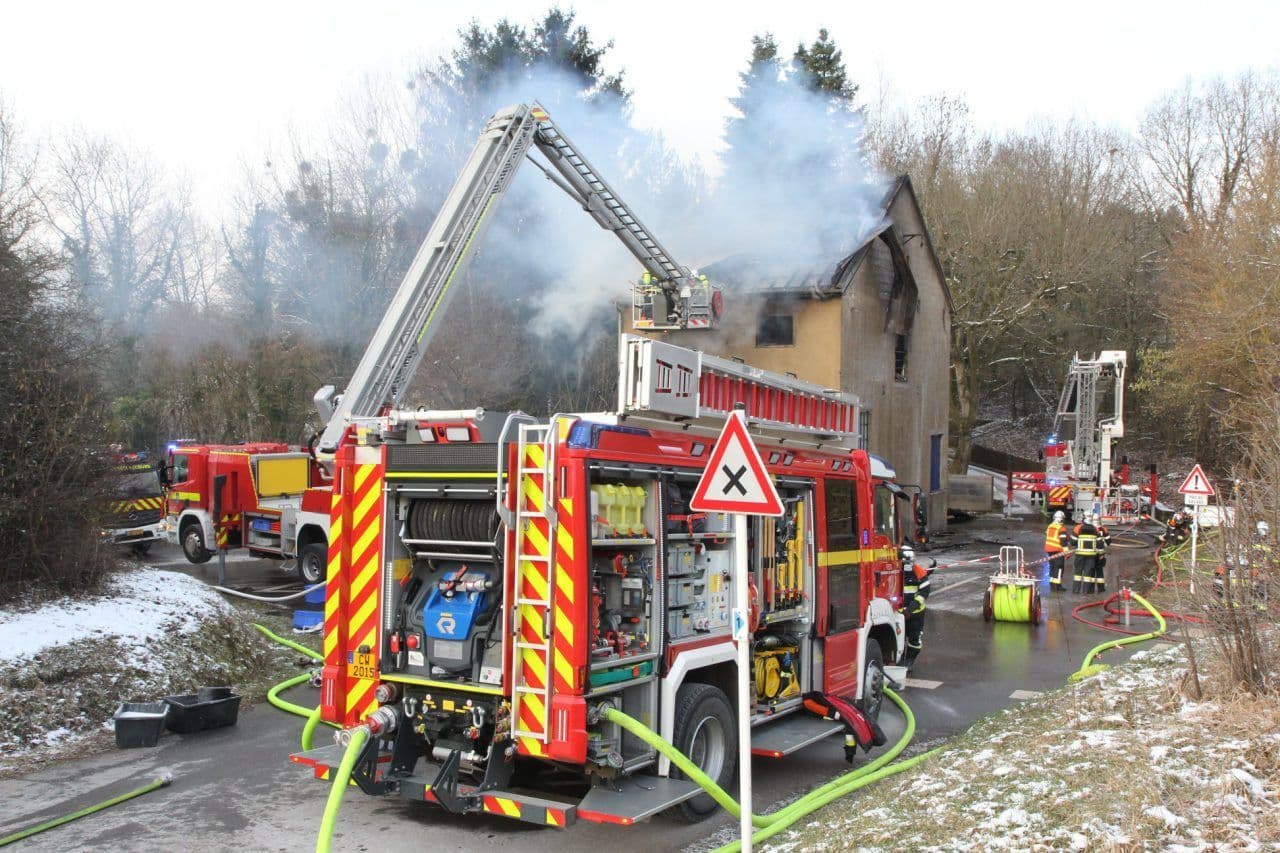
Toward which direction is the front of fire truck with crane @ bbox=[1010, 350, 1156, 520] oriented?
away from the camera

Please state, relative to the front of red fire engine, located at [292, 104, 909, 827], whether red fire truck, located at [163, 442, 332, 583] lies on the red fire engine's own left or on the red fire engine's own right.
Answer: on the red fire engine's own left

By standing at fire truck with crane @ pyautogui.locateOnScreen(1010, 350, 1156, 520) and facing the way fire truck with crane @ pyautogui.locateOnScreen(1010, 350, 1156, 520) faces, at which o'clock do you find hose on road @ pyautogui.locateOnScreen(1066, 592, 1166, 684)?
The hose on road is roughly at 6 o'clock from the fire truck with crane.

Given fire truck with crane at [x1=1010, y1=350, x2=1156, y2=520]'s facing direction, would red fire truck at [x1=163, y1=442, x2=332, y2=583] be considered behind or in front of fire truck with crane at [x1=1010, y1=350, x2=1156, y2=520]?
behind

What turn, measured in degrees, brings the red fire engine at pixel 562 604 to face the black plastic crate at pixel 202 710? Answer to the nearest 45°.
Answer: approximately 90° to its left

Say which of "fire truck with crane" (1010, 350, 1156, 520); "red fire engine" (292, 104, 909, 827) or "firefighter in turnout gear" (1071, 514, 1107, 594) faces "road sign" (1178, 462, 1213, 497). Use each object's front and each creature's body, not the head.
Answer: "red fire engine" (292, 104, 909, 827)

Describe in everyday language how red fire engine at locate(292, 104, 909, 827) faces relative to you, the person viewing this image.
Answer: facing away from the viewer and to the right of the viewer

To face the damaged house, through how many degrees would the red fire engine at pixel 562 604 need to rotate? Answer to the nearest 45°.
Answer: approximately 45° to its left
